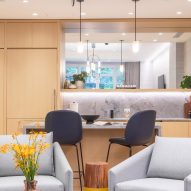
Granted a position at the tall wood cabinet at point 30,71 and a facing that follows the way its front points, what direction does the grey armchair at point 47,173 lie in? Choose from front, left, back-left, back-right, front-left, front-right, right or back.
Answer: front

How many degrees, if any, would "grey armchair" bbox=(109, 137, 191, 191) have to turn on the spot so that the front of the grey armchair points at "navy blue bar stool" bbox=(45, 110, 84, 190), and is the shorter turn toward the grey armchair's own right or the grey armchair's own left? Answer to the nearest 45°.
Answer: approximately 90° to the grey armchair's own right

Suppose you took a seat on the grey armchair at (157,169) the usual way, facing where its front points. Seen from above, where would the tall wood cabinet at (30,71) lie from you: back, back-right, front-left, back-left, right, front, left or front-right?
right

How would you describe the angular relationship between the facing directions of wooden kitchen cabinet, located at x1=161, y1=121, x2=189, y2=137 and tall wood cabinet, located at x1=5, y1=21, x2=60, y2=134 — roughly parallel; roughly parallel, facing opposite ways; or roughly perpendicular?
roughly parallel

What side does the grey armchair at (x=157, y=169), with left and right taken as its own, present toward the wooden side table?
right

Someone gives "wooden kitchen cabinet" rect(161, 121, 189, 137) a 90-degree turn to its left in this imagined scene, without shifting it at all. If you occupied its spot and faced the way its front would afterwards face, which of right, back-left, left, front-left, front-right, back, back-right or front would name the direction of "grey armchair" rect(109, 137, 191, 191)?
right

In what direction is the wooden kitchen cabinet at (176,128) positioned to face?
toward the camera

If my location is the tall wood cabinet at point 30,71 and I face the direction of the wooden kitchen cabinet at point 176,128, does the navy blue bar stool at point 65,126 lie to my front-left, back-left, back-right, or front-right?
front-right

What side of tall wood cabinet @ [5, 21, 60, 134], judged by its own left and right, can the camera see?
front

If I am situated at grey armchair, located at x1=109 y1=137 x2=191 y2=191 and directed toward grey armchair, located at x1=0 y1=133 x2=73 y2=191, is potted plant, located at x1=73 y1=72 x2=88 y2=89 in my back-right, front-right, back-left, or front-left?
front-right

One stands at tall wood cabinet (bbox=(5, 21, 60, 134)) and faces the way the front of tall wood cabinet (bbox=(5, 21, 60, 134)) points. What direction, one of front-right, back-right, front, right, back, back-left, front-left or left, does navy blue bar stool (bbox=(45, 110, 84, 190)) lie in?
front

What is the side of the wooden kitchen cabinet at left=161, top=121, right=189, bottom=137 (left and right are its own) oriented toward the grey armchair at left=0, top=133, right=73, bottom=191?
front

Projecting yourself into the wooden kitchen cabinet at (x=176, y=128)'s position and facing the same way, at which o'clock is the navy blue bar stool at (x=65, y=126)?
The navy blue bar stool is roughly at 1 o'clock from the wooden kitchen cabinet.

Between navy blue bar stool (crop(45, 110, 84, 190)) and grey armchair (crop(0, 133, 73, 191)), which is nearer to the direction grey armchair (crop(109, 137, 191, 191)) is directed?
the grey armchair

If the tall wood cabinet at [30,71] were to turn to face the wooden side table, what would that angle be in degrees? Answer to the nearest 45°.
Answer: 0° — it already faces it
